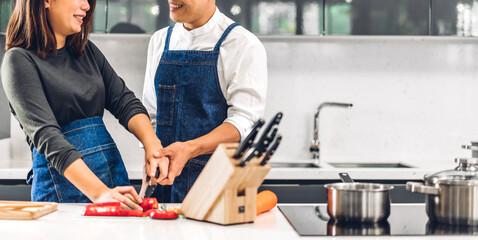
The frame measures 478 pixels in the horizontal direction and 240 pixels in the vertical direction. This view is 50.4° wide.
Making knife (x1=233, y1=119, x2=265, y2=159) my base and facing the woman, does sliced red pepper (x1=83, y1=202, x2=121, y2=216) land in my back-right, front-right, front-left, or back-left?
front-left

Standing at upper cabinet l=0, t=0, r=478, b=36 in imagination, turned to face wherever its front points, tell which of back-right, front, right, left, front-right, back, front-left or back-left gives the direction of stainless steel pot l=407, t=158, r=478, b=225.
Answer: front

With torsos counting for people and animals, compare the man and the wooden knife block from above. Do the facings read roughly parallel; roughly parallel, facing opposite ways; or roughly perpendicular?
roughly perpendicular

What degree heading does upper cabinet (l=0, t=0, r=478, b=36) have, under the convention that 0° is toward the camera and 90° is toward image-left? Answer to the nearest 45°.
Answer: approximately 0°

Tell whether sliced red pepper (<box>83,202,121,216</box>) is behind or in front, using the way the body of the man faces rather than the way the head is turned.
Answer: in front

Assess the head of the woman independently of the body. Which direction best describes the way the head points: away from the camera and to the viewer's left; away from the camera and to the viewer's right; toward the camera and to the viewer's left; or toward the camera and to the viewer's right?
toward the camera and to the viewer's right

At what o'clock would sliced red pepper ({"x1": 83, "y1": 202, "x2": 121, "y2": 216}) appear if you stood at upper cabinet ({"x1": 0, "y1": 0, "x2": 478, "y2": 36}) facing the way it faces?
The sliced red pepper is roughly at 1 o'clock from the upper cabinet.

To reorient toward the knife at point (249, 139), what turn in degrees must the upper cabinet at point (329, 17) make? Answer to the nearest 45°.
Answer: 0° — it already faces it

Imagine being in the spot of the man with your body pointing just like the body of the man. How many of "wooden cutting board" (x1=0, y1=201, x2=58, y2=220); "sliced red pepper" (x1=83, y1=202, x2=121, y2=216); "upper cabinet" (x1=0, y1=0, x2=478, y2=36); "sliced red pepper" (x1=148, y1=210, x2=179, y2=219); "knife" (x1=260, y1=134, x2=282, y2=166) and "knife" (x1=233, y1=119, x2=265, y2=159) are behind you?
1

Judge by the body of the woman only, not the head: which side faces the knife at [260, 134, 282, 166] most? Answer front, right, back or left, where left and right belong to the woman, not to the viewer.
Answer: front

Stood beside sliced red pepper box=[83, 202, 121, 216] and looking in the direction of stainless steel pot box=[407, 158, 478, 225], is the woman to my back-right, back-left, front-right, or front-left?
back-left

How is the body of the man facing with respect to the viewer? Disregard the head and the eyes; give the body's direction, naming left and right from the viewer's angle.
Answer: facing the viewer and to the left of the viewer
